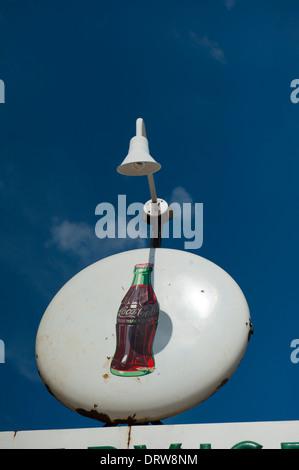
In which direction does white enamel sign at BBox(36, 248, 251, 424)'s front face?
toward the camera

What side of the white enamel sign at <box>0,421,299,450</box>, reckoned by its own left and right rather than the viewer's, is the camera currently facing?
front
